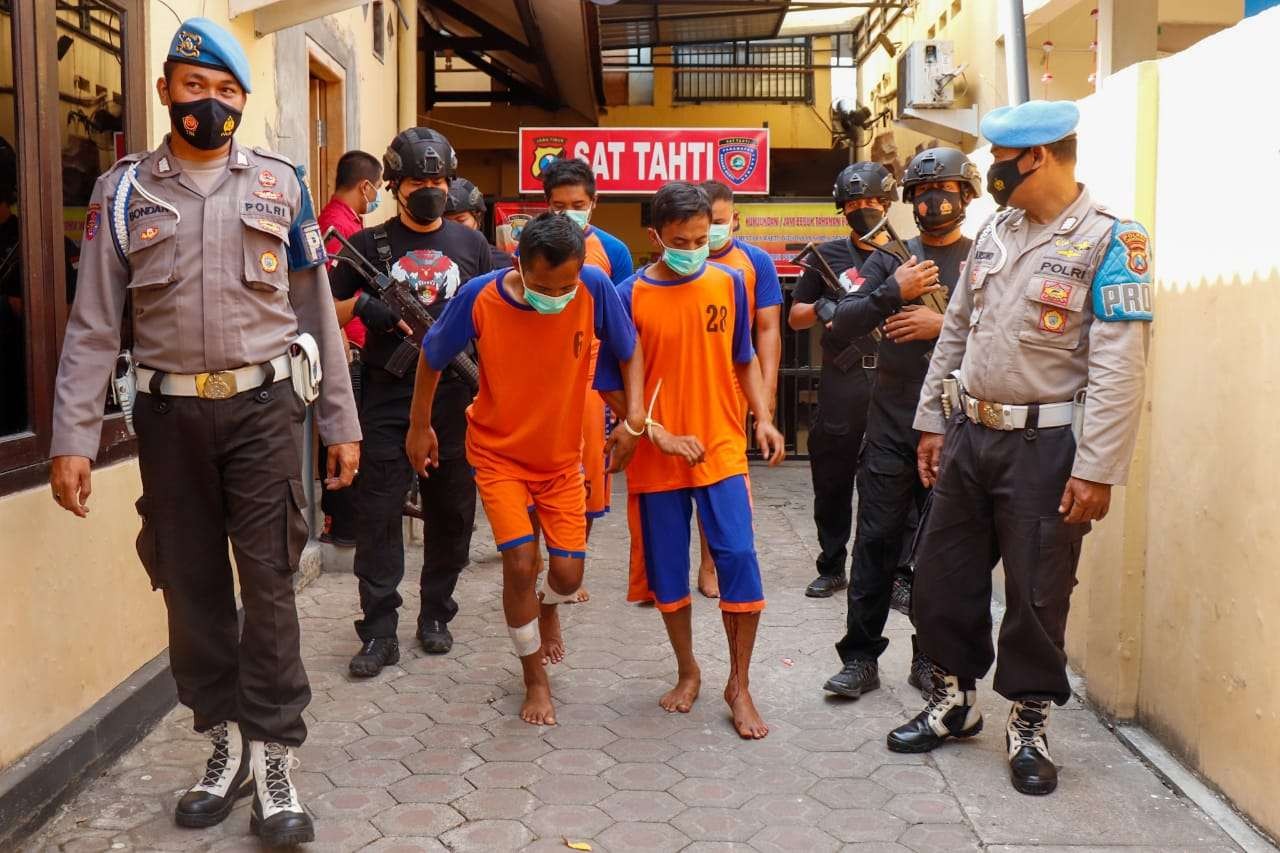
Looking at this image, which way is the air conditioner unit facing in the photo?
to the viewer's left

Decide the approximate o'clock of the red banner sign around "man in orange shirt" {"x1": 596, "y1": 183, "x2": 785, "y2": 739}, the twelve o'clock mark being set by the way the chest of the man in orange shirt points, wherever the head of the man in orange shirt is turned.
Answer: The red banner sign is roughly at 6 o'clock from the man in orange shirt.

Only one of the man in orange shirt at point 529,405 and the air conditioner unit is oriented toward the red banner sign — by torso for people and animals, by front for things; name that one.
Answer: the air conditioner unit

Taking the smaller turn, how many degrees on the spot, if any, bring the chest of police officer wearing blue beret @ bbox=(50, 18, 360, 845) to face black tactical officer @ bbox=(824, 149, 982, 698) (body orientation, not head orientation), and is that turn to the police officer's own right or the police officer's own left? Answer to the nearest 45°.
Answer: approximately 90° to the police officer's own left

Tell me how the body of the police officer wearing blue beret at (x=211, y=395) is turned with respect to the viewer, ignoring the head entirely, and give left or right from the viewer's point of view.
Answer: facing the viewer

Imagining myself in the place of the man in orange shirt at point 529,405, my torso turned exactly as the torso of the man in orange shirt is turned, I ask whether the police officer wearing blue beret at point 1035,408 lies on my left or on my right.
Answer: on my left

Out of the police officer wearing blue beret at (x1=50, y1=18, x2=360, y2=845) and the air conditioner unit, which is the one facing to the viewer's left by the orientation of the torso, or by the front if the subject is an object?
the air conditioner unit

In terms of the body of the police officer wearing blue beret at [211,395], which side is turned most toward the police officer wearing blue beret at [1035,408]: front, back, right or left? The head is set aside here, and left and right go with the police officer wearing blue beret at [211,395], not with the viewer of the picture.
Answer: left

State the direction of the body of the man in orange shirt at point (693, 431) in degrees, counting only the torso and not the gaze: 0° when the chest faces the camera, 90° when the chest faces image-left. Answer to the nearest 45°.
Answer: approximately 0°

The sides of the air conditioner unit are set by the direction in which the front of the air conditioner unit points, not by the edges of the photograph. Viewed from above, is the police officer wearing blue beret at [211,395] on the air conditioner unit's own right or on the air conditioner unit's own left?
on the air conditioner unit's own left

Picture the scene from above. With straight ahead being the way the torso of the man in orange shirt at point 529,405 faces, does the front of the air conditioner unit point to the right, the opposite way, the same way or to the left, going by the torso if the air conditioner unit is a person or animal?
to the right

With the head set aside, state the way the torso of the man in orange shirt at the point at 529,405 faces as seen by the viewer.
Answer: toward the camera
